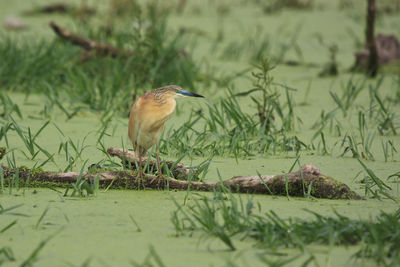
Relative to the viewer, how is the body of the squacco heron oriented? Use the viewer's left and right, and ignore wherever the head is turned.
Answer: facing to the right of the viewer

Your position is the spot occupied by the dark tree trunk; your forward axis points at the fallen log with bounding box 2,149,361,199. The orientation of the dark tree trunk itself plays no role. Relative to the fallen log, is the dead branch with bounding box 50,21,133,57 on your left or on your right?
right

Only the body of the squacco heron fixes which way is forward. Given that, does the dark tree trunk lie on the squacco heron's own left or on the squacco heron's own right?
on the squacco heron's own left

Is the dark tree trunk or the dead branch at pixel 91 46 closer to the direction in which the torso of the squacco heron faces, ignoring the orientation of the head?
the dark tree trunk

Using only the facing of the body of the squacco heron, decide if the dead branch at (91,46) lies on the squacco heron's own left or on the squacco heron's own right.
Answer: on the squacco heron's own left
